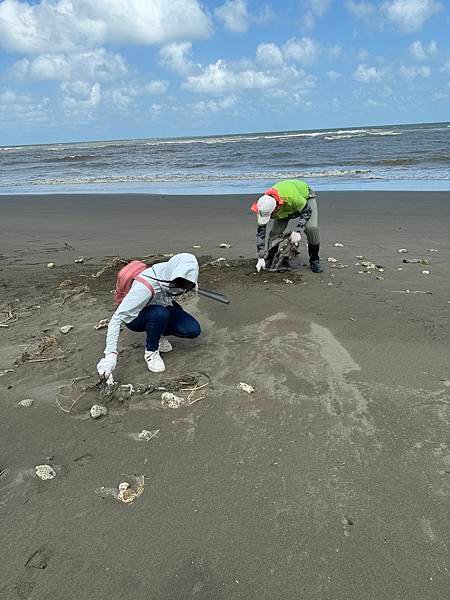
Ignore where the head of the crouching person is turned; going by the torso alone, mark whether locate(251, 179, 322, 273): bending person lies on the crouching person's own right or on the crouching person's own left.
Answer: on the crouching person's own left

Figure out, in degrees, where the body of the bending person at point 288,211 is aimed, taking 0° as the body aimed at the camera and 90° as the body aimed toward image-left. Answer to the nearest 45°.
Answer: approximately 45°

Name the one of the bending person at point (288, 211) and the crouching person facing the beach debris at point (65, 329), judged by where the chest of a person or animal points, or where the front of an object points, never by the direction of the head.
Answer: the bending person

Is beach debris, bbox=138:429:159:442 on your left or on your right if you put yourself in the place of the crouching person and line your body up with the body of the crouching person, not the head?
on your right

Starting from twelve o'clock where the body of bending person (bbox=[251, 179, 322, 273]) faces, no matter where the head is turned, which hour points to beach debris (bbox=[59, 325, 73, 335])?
The beach debris is roughly at 12 o'clock from the bending person.

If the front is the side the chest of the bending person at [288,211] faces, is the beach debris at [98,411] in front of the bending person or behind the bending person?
in front

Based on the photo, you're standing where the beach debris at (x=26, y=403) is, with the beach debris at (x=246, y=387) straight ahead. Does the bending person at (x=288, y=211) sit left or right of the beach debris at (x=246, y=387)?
left

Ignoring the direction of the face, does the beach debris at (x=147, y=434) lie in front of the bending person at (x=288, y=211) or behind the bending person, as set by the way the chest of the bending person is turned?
in front

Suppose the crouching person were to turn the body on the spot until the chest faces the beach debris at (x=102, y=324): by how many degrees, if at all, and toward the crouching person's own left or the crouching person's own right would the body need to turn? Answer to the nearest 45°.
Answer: approximately 180°

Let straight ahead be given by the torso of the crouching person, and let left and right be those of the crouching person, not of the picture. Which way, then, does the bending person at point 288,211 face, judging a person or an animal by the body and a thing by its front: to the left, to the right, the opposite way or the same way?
to the right
